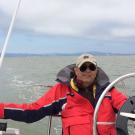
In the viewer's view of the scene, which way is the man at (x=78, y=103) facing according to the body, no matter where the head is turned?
toward the camera
